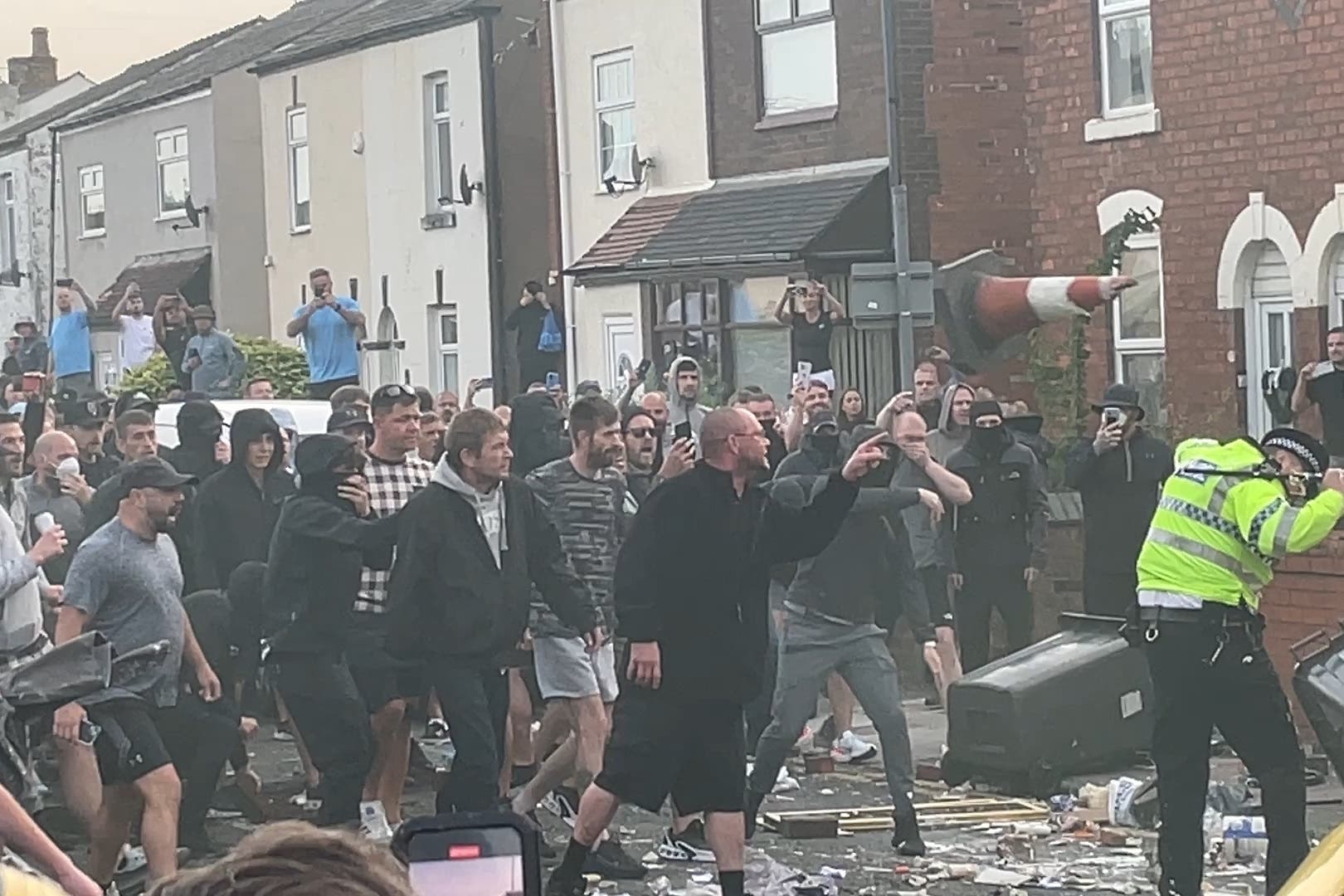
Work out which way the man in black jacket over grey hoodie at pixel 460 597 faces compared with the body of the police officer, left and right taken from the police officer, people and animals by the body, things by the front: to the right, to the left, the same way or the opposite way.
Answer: to the right

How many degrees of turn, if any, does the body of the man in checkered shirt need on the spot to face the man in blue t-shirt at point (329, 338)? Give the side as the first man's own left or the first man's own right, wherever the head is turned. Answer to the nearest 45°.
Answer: approximately 135° to the first man's own left

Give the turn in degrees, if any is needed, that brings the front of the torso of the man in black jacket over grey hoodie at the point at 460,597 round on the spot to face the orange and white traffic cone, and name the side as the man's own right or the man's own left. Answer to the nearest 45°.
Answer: approximately 90° to the man's own left

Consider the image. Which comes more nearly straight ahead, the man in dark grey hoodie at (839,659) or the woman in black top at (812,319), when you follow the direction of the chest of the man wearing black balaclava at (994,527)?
the man in dark grey hoodie

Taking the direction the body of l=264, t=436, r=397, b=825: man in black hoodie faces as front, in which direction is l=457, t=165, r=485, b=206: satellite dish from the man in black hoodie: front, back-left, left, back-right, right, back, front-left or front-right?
left

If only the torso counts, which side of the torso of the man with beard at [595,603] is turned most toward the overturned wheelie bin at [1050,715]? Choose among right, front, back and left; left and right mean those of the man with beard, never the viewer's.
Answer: left

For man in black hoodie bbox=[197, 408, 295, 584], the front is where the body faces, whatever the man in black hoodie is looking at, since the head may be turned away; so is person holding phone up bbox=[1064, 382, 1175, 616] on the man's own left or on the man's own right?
on the man's own left

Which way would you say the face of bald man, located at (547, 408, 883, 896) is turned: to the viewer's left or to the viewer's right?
to the viewer's right

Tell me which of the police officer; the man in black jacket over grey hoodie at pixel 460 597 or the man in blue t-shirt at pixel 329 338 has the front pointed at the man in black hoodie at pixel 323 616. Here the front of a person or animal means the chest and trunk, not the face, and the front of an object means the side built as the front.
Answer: the man in blue t-shirt

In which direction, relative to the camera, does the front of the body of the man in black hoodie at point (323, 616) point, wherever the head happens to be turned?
to the viewer's right

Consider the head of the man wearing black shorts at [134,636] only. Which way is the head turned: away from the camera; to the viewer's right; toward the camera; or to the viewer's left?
to the viewer's right

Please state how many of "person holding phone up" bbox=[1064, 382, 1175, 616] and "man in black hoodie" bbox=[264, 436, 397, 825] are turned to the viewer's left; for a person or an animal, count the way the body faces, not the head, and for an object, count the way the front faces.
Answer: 0
